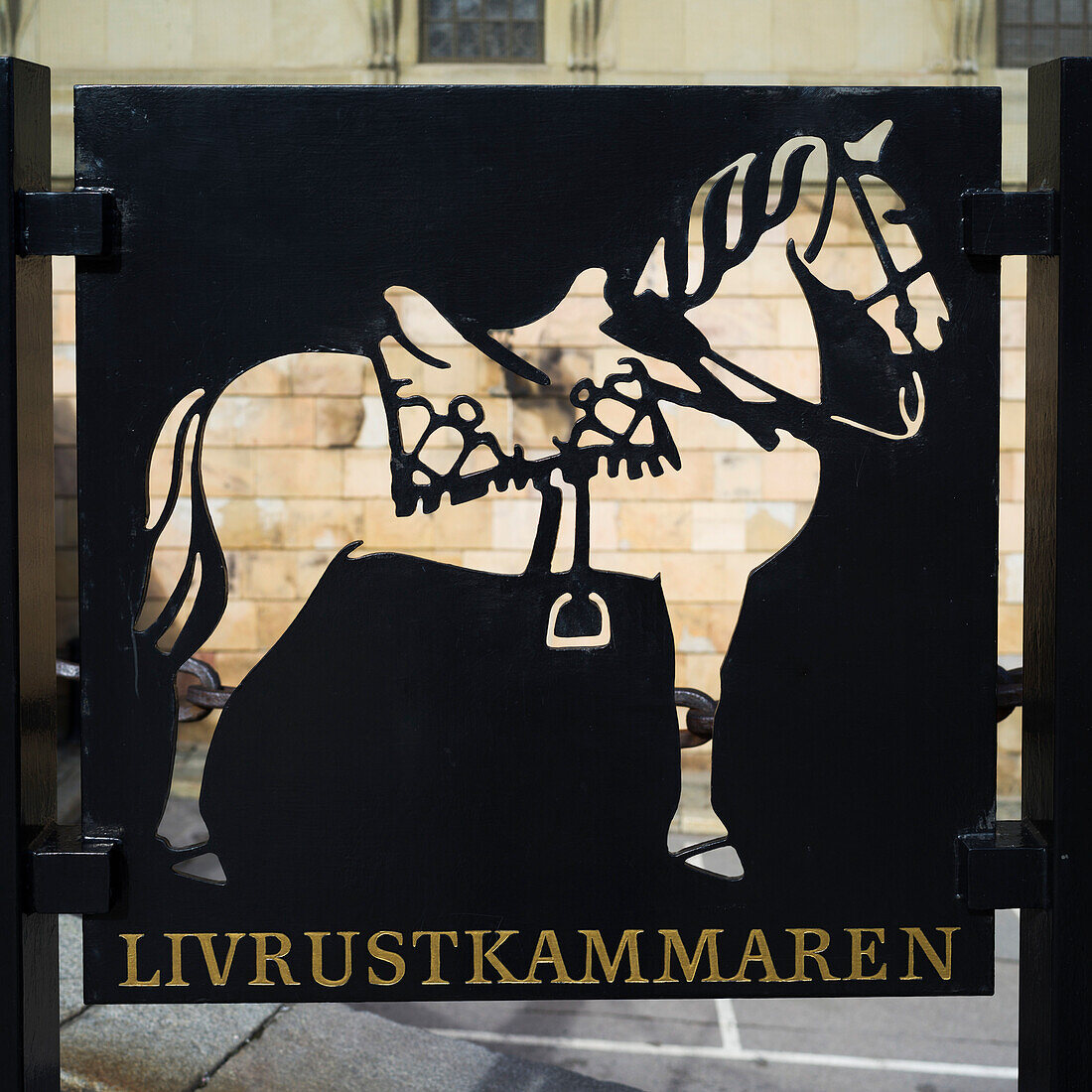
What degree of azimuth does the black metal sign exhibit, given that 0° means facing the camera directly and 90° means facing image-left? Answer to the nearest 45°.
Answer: approximately 0°

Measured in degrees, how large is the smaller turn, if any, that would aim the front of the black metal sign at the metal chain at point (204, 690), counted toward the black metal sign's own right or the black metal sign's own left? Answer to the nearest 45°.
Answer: approximately 135° to the black metal sign's own right
